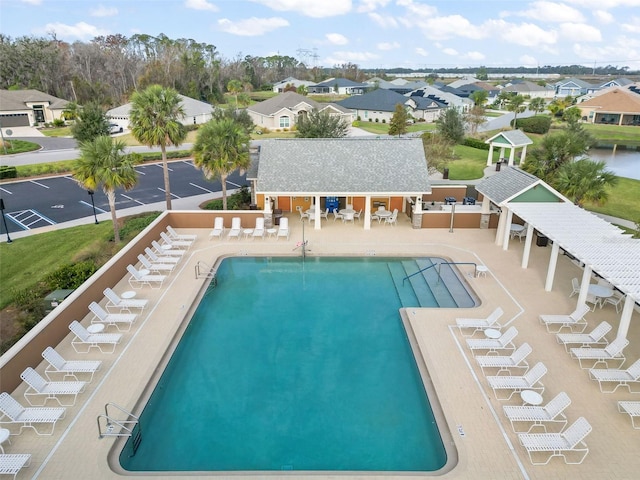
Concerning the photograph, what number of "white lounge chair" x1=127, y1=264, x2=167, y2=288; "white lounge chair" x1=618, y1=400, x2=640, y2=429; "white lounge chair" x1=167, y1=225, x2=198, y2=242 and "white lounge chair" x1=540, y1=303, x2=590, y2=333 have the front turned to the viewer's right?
2

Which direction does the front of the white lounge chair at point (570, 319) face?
to the viewer's left

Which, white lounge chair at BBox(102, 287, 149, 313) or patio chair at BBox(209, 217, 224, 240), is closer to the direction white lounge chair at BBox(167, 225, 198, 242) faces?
the patio chair

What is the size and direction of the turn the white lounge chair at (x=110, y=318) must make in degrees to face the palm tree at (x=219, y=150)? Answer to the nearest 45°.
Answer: approximately 45° to its left

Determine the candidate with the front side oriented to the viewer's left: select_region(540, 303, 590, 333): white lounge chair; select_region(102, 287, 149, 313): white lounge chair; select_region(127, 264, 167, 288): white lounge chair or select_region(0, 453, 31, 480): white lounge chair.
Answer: select_region(540, 303, 590, 333): white lounge chair

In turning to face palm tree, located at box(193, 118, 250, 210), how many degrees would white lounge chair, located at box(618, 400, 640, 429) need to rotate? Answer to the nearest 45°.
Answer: approximately 45° to its right

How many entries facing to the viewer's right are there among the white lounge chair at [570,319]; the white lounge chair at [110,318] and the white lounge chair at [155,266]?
2

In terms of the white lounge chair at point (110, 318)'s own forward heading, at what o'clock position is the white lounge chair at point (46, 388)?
the white lounge chair at point (46, 388) is roughly at 4 o'clock from the white lounge chair at point (110, 318).

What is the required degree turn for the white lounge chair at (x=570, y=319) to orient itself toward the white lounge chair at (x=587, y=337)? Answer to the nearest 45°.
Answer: approximately 135° to its left

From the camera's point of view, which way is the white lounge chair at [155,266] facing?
to the viewer's right

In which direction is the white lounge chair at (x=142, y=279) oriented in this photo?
to the viewer's right

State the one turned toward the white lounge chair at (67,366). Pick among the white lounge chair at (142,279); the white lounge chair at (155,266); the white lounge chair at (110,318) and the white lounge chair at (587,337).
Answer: the white lounge chair at (587,337)
